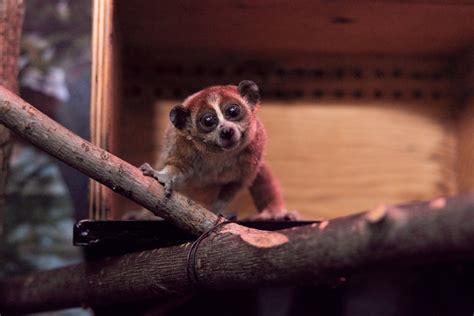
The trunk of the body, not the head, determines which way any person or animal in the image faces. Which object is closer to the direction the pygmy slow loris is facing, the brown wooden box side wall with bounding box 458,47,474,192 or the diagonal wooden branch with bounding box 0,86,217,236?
the diagonal wooden branch

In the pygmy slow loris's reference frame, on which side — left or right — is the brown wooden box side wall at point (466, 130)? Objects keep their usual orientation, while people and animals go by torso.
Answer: on its left

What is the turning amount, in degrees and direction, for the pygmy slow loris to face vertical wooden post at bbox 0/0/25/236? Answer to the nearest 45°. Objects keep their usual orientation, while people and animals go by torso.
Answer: approximately 90° to its right

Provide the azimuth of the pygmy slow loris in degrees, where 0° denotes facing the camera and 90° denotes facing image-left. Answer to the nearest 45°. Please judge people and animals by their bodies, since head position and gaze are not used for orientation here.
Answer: approximately 0°
